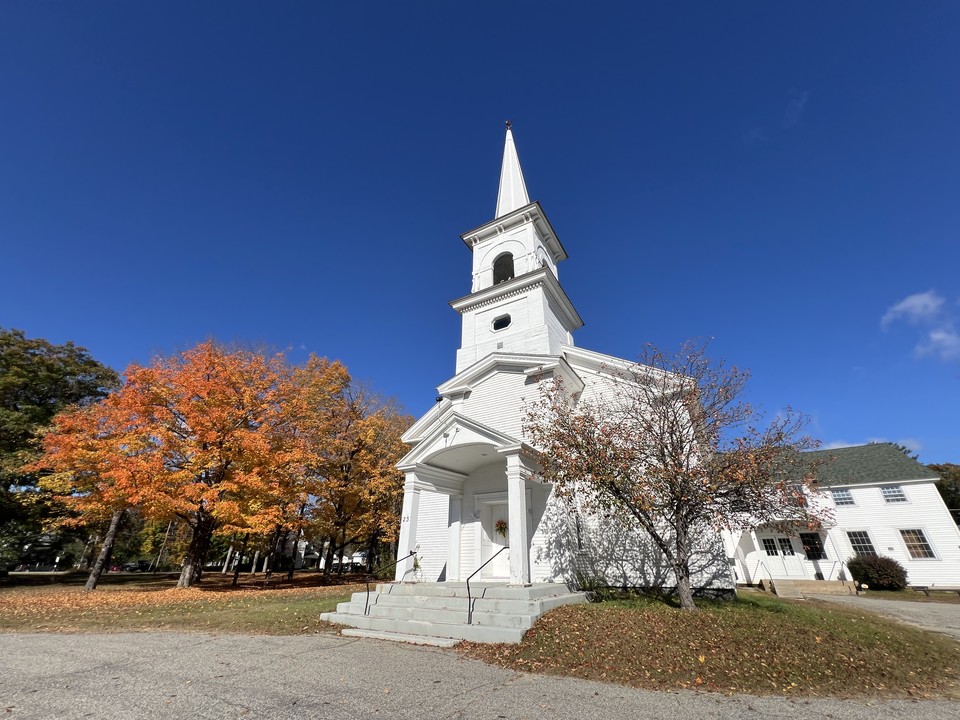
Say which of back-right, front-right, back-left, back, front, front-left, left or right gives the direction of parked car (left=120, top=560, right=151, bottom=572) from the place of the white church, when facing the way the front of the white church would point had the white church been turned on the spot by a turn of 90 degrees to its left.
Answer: back

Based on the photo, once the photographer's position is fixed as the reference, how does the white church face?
facing the viewer and to the left of the viewer

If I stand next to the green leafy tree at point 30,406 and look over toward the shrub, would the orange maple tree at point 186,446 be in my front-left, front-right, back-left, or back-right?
front-right

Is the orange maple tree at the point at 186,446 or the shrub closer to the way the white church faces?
the orange maple tree

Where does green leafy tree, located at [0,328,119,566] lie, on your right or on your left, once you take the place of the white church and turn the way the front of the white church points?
on your right

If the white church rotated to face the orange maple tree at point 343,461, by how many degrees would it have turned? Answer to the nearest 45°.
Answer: approximately 90° to its right

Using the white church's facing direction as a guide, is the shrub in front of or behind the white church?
behind

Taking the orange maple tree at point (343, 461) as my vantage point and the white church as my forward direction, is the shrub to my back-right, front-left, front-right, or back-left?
front-left
